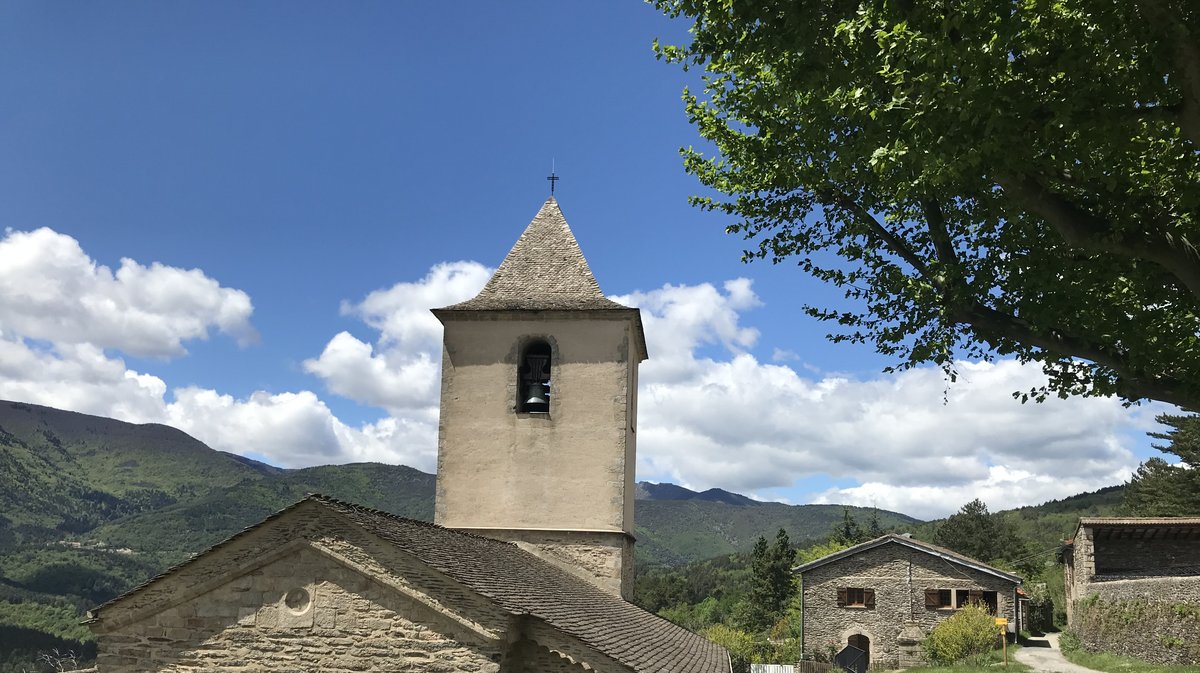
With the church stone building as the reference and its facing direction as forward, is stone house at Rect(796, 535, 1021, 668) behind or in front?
behind

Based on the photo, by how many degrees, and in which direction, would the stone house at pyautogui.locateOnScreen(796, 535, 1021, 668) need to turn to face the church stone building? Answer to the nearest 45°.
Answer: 0° — it already faces it

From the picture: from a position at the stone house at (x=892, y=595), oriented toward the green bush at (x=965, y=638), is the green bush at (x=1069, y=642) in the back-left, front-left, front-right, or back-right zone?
front-left

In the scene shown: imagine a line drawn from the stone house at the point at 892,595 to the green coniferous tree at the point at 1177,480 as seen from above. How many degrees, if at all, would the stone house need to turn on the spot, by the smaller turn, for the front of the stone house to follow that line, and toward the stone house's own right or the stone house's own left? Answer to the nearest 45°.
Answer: approximately 135° to the stone house's own left

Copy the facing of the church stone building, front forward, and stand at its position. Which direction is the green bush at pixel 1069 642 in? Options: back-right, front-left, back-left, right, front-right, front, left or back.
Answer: back-left

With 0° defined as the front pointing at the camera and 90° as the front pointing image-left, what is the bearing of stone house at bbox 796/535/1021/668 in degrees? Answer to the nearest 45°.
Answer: approximately 0°

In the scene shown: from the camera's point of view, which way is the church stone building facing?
toward the camera

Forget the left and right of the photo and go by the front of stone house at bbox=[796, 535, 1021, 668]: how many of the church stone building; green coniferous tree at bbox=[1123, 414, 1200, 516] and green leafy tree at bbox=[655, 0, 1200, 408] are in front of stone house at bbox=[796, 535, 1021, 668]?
2

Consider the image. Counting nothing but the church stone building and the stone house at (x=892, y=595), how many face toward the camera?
2

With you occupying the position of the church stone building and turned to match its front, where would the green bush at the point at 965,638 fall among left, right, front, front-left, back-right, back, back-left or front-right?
back-left
